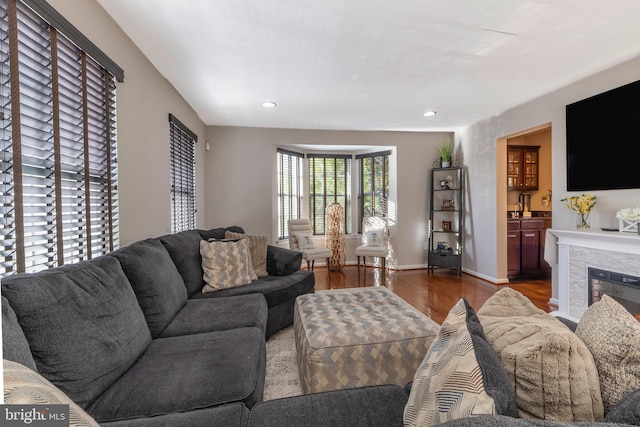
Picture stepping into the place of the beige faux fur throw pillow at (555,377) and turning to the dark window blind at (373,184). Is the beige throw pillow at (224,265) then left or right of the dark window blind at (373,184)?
left

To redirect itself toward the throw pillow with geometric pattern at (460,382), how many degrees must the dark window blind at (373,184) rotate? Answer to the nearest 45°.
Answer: approximately 45° to its left

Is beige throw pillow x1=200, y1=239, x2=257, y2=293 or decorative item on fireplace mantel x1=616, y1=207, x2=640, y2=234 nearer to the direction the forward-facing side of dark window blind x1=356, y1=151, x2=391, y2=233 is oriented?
the beige throw pillow

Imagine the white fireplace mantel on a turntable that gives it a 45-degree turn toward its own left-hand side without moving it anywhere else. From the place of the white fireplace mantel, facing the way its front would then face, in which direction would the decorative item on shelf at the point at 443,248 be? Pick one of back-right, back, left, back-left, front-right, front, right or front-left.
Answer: back-right

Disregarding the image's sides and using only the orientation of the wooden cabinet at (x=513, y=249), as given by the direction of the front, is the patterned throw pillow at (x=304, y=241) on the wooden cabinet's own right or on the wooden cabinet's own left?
on the wooden cabinet's own right

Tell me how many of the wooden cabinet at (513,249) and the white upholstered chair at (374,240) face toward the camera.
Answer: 2

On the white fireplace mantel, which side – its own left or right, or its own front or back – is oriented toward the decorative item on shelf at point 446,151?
right

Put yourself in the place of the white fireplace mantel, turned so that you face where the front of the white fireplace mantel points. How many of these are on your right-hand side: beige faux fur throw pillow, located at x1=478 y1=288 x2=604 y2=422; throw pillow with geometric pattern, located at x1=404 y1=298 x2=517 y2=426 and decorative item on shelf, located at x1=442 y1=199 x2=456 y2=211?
1

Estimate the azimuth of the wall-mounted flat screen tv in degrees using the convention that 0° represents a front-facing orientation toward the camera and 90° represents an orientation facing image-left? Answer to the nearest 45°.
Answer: approximately 45°

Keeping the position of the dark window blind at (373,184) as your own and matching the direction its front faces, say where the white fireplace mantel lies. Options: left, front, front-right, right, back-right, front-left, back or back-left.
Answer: left

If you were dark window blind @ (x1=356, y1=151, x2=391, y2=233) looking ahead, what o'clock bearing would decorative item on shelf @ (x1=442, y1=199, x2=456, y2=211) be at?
The decorative item on shelf is roughly at 8 o'clock from the dark window blind.

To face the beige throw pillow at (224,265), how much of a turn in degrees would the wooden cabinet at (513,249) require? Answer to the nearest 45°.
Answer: approximately 45° to its right
